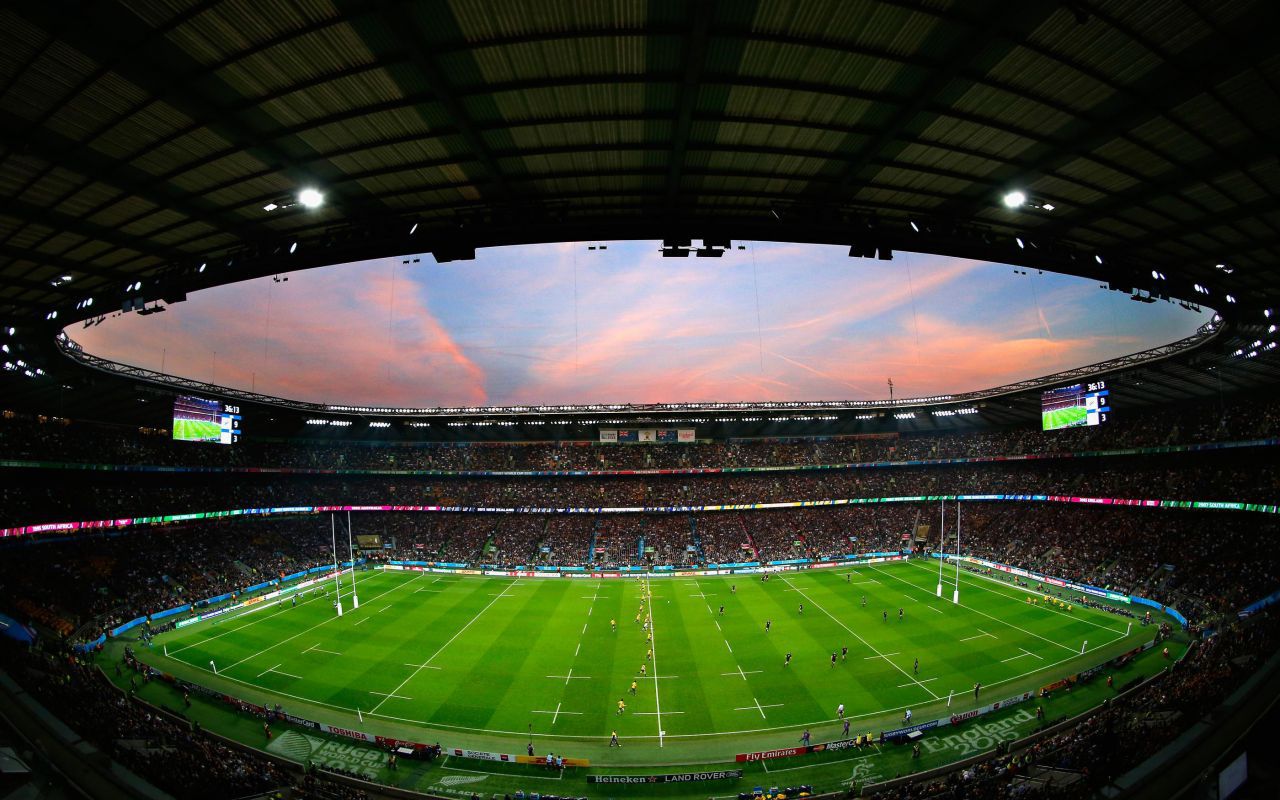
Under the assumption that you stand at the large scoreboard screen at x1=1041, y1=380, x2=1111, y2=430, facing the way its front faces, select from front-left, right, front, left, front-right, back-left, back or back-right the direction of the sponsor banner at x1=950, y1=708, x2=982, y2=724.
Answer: front-left

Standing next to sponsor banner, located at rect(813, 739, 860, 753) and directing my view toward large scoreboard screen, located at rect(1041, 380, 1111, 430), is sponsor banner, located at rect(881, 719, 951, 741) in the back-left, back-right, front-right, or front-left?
front-right

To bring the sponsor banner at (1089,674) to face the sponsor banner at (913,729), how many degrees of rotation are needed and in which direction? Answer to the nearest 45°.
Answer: approximately 90° to its right

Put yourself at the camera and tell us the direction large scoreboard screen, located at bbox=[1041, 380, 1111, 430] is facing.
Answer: facing the viewer and to the left of the viewer

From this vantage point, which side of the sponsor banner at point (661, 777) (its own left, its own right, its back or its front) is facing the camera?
front

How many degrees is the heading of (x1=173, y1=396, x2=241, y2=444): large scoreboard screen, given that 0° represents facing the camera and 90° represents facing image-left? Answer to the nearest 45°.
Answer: approximately 315°

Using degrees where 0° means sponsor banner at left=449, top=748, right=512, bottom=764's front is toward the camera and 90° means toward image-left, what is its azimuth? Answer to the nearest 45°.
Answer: approximately 0°

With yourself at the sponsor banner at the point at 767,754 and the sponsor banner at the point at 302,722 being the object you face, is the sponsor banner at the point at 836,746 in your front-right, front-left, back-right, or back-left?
back-right

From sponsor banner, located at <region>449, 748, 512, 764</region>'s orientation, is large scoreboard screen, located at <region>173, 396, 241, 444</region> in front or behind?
behind

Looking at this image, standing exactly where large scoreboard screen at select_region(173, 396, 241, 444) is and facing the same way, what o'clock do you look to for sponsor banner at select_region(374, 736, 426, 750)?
The sponsor banner is roughly at 1 o'clock from the large scoreboard screen.

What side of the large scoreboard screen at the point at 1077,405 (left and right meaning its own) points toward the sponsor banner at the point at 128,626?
front
